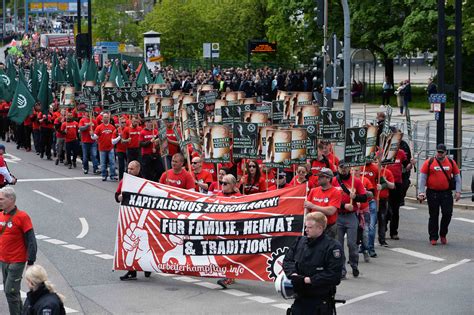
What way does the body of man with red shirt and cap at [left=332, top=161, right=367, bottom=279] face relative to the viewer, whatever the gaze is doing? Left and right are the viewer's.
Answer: facing the viewer

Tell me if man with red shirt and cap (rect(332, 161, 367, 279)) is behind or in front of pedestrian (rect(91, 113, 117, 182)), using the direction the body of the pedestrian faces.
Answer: in front

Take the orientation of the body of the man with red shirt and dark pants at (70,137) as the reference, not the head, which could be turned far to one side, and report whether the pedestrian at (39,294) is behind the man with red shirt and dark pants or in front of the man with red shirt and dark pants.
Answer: in front

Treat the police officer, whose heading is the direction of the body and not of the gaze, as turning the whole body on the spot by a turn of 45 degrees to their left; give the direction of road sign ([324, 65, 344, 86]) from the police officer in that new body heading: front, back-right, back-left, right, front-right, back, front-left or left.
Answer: back

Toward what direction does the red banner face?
toward the camera

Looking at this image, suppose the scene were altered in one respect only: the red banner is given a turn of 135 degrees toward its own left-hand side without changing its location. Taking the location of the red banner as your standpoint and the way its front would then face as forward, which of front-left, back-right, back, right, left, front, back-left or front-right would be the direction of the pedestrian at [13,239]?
back

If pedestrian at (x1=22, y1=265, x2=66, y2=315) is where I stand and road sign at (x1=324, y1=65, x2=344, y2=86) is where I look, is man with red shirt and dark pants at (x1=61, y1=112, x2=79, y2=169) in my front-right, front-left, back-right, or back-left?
front-left

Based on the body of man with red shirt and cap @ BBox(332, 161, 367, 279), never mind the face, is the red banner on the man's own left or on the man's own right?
on the man's own right

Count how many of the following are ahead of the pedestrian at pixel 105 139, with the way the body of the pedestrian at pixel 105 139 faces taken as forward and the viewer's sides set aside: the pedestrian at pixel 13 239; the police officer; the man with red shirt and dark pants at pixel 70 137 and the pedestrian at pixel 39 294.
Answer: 3

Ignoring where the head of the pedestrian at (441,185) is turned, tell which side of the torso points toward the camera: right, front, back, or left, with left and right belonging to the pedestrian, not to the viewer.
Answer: front

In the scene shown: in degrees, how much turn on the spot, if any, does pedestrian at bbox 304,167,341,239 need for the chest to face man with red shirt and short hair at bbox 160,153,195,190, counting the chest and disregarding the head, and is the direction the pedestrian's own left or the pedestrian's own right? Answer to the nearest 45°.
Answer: approximately 90° to the pedestrian's own right

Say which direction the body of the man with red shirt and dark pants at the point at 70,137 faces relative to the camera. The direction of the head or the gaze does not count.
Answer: toward the camera

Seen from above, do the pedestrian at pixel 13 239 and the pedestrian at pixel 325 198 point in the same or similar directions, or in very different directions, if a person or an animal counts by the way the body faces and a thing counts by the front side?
same or similar directions

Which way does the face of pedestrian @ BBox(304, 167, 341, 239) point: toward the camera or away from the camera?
toward the camera

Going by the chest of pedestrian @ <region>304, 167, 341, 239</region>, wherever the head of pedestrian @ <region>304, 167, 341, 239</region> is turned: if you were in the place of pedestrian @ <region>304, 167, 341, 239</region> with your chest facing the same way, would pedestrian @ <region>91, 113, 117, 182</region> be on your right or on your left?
on your right

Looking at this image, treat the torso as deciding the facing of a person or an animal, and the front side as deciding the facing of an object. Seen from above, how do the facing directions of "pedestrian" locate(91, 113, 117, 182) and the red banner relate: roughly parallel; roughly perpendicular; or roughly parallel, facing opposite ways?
roughly parallel

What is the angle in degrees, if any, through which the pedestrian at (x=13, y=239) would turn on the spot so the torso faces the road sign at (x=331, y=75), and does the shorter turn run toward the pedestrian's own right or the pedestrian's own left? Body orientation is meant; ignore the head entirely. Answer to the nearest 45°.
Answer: approximately 180°
